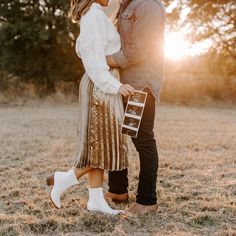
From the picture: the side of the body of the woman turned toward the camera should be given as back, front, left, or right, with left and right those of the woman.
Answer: right

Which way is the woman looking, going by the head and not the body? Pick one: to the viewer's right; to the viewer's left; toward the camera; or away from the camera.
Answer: to the viewer's right
